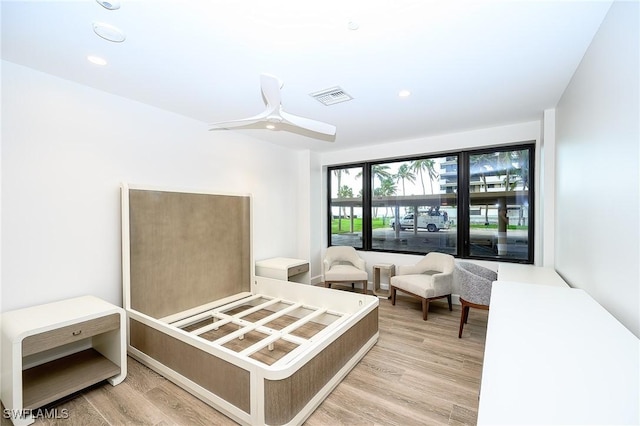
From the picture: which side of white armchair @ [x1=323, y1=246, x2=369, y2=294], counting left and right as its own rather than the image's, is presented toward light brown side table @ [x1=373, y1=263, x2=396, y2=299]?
left

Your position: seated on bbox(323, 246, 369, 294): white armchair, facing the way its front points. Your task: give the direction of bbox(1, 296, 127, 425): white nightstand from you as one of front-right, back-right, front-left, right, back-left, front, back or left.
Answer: front-right

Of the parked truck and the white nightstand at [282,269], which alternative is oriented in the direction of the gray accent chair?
the white nightstand

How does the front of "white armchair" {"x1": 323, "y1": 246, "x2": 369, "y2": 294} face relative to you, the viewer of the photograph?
facing the viewer

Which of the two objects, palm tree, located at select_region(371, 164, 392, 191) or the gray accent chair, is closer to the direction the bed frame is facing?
the gray accent chair

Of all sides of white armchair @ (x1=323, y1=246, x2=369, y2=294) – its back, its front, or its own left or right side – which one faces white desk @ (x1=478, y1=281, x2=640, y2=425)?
front

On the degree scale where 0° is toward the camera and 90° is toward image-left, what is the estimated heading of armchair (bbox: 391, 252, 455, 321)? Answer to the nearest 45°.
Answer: approximately 45°

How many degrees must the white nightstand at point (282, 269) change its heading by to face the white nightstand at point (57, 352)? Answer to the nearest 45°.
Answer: approximately 90° to its right

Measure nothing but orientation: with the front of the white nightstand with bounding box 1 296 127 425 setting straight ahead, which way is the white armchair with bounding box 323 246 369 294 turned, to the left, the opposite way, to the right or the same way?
to the right

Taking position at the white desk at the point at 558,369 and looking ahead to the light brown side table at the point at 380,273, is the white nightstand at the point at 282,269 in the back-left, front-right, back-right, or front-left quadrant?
front-left

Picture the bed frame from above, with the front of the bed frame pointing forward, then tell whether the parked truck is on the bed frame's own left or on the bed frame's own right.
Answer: on the bed frame's own left

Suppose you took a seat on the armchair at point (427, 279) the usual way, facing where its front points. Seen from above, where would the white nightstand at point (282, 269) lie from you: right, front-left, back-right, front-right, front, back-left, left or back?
front-right

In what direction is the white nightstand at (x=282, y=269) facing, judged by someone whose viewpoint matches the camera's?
facing the viewer and to the right of the viewer

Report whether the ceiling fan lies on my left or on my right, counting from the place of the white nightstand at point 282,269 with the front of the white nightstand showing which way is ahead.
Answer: on my right

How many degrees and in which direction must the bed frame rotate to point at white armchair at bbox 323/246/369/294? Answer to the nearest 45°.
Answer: approximately 90° to its left

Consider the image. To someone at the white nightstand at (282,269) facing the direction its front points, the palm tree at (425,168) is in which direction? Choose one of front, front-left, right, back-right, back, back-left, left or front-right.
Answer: front-left

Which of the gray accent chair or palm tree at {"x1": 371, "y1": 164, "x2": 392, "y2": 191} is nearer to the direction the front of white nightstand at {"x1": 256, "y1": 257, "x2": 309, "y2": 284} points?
the gray accent chair
